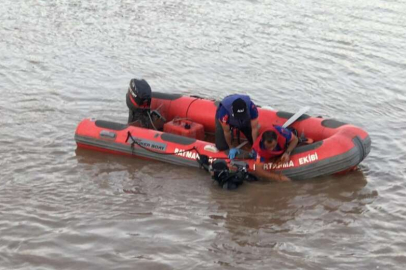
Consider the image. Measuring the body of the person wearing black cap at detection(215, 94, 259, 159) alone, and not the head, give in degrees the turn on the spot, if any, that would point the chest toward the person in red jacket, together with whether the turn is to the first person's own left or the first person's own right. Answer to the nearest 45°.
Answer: approximately 45° to the first person's own left

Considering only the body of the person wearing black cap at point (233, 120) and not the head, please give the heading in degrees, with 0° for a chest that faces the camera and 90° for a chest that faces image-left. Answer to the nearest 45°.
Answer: approximately 0°

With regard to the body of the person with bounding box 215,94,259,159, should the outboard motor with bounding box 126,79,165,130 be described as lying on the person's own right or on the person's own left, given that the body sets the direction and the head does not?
on the person's own right
